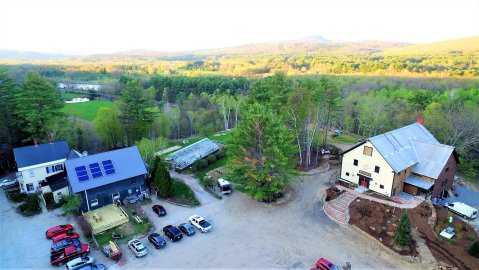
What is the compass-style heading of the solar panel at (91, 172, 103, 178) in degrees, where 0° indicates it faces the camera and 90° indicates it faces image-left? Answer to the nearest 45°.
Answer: approximately 0°

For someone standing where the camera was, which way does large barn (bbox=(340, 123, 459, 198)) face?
facing the viewer and to the left of the viewer

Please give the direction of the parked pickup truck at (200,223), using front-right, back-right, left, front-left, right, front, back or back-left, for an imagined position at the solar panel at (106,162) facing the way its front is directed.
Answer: front-left

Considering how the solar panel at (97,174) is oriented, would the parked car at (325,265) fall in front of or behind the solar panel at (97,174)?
in front

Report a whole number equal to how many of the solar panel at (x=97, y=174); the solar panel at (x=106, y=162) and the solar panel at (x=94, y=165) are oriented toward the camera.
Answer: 3

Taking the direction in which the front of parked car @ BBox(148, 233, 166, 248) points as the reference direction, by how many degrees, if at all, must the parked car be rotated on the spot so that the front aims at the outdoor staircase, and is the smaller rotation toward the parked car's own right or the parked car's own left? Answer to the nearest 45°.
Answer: approximately 135° to the parked car's own right

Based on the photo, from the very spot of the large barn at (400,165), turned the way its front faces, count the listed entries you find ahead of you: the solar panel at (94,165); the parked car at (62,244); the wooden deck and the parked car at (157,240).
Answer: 4

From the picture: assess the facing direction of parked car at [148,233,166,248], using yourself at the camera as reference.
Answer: facing away from the viewer and to the left of the viewer

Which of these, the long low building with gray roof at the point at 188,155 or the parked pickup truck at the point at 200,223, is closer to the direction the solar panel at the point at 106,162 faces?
the parked pickup truck

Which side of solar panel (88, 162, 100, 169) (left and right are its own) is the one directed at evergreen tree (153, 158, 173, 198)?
left

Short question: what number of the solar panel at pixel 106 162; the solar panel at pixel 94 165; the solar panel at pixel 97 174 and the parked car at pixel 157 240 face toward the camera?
3

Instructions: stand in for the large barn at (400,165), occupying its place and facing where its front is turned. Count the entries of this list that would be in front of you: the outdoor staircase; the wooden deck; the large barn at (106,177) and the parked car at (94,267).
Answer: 4

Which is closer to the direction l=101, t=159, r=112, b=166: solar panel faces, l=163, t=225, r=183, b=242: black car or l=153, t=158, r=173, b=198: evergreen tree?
the black car

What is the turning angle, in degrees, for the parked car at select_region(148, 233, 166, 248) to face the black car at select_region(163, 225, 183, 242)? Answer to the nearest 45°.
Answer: approximately 90° to its right
